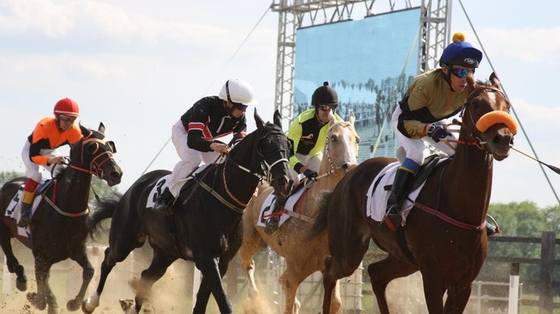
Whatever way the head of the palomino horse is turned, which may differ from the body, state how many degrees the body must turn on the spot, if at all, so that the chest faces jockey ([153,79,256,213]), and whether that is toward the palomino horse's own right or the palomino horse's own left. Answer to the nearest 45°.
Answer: approximately 90° to the palomino horse's own right

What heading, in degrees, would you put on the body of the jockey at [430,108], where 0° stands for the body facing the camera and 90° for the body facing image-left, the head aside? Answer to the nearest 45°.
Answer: approximately 315°

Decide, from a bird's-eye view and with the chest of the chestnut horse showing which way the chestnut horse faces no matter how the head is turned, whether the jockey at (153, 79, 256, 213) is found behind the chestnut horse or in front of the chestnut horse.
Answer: behind

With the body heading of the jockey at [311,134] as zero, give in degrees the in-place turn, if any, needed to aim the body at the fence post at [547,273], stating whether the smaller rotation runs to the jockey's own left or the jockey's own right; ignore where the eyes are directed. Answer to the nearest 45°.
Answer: approximately 90° to the jockey's own left

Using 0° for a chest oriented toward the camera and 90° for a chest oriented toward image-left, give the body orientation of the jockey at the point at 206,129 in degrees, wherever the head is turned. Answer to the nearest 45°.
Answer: approximately 315°
